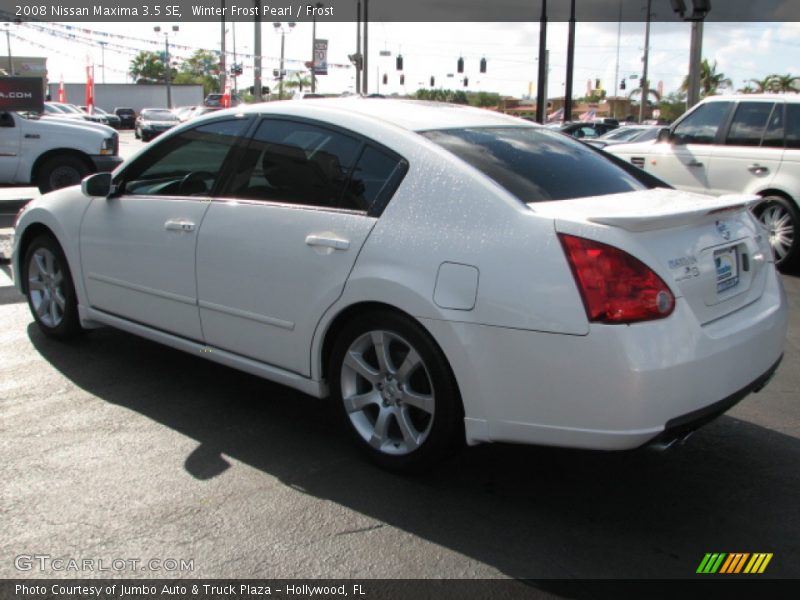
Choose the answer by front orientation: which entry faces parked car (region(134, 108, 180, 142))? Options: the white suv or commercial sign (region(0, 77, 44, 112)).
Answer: the white suv

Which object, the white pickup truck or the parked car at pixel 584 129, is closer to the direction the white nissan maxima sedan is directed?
the white pickup truck

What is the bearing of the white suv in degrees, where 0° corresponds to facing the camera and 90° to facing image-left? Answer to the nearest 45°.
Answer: approximately 135°

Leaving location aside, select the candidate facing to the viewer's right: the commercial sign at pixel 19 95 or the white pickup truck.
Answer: the white pickup truck

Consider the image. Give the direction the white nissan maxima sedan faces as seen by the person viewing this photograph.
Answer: facing away from the viewer and to the left of the viewer

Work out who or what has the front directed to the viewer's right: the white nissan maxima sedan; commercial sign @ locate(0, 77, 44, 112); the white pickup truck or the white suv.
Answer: the white pickup truck

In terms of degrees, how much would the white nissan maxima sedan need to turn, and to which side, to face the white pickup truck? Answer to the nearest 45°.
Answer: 0° — it already faces it

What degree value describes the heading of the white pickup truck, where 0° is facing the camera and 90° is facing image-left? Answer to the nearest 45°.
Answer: approximately 270°

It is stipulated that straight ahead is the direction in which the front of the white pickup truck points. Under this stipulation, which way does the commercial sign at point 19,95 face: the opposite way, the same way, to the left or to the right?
to the right

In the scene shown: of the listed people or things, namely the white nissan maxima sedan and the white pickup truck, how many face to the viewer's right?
1

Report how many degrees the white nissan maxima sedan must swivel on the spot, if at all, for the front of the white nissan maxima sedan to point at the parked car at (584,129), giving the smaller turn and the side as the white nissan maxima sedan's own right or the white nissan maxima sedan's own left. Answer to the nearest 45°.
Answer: approximately 45° to the white nissan maxima sedan's own right
